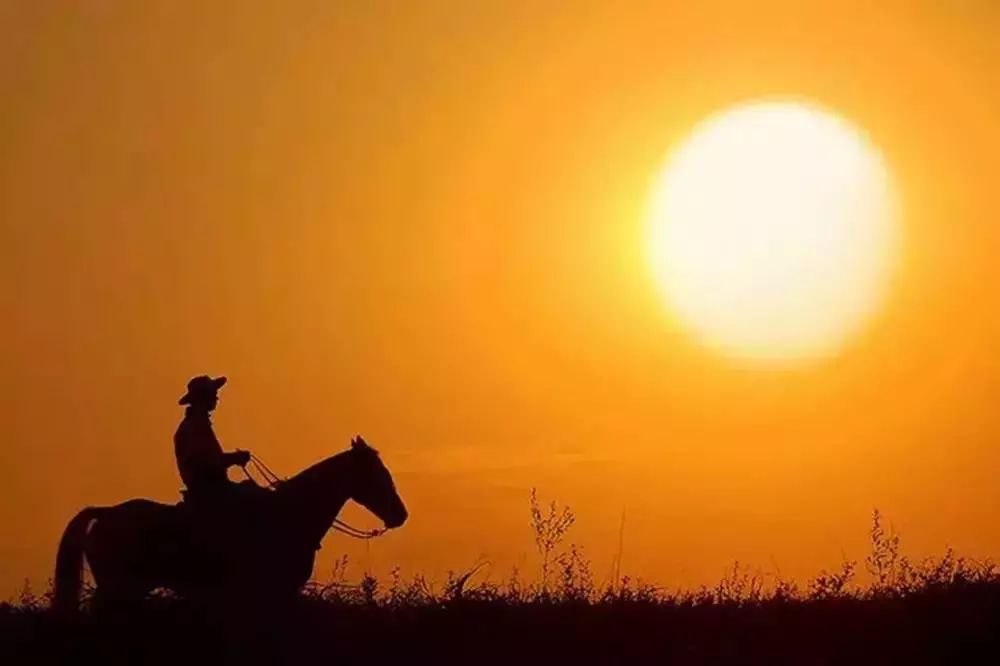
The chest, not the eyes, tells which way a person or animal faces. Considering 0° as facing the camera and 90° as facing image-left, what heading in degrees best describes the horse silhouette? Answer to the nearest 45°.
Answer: approximately 270°

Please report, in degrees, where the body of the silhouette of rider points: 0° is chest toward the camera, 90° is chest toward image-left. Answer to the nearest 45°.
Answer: approximately 270°
